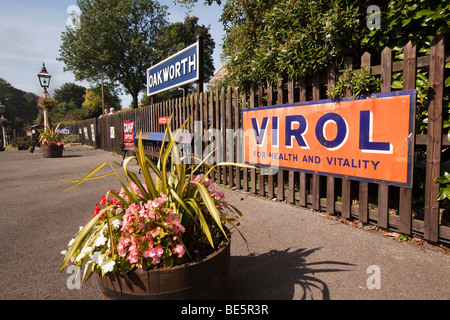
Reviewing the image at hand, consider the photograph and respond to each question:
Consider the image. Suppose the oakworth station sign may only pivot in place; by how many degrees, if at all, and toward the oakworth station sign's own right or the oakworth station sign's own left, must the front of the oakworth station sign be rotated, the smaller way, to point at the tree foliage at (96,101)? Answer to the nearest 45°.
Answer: approximately 135° to the oakworth station sign's own right

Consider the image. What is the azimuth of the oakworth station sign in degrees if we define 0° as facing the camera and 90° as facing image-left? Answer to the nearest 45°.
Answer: approximately 45°

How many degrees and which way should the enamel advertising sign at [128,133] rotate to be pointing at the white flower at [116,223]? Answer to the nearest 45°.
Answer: approximately 45° to its left

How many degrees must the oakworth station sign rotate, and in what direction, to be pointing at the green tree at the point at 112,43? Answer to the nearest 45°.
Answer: approximately 135° to its right

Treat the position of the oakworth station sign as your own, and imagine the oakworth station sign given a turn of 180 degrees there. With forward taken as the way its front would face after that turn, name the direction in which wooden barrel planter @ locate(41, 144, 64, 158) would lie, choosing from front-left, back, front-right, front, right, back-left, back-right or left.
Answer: left

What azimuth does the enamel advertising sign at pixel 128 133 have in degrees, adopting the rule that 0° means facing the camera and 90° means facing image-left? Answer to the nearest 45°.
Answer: approximately 45°

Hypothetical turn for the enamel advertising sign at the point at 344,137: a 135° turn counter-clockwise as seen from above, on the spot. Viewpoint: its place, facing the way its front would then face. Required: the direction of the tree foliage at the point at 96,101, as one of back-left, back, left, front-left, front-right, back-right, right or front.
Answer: back-left
